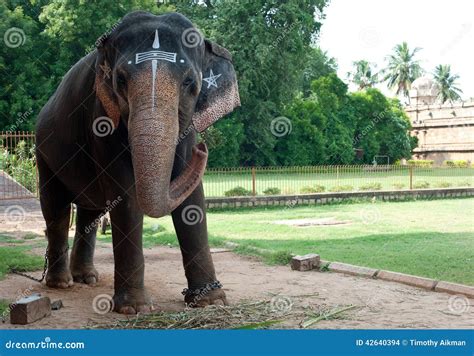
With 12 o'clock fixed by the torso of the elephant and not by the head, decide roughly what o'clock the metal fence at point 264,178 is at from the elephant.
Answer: The metal fence is roughly at 8 o'clock from the elephant.

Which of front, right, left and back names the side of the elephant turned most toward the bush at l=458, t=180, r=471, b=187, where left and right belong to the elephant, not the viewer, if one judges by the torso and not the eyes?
left

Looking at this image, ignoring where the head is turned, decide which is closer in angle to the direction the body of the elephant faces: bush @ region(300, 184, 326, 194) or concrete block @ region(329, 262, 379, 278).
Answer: the concrete block

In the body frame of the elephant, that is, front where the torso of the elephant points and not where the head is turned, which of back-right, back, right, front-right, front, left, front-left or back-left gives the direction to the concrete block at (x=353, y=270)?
left

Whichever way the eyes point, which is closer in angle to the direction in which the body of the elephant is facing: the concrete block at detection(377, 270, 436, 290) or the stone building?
the concrete block

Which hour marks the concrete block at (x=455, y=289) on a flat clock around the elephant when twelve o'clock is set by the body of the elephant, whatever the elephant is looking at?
The concrete block is roughly at 10 o'clock from the elephant.

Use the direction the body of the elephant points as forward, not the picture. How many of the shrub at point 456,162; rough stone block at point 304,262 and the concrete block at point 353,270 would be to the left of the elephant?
3

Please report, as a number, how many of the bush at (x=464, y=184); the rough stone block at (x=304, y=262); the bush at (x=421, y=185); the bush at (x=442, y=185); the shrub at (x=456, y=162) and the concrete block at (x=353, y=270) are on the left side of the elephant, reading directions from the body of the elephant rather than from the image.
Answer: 6

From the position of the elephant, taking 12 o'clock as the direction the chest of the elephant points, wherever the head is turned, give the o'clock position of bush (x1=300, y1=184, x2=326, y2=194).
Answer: The bush is roughly at 8 o'clock from the elephant.

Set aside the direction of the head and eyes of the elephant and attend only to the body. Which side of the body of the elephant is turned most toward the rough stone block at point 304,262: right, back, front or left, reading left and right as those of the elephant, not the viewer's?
left

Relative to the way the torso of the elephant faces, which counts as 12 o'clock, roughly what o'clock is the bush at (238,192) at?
The bush is roughly at 8 o'clock from the elephant.
